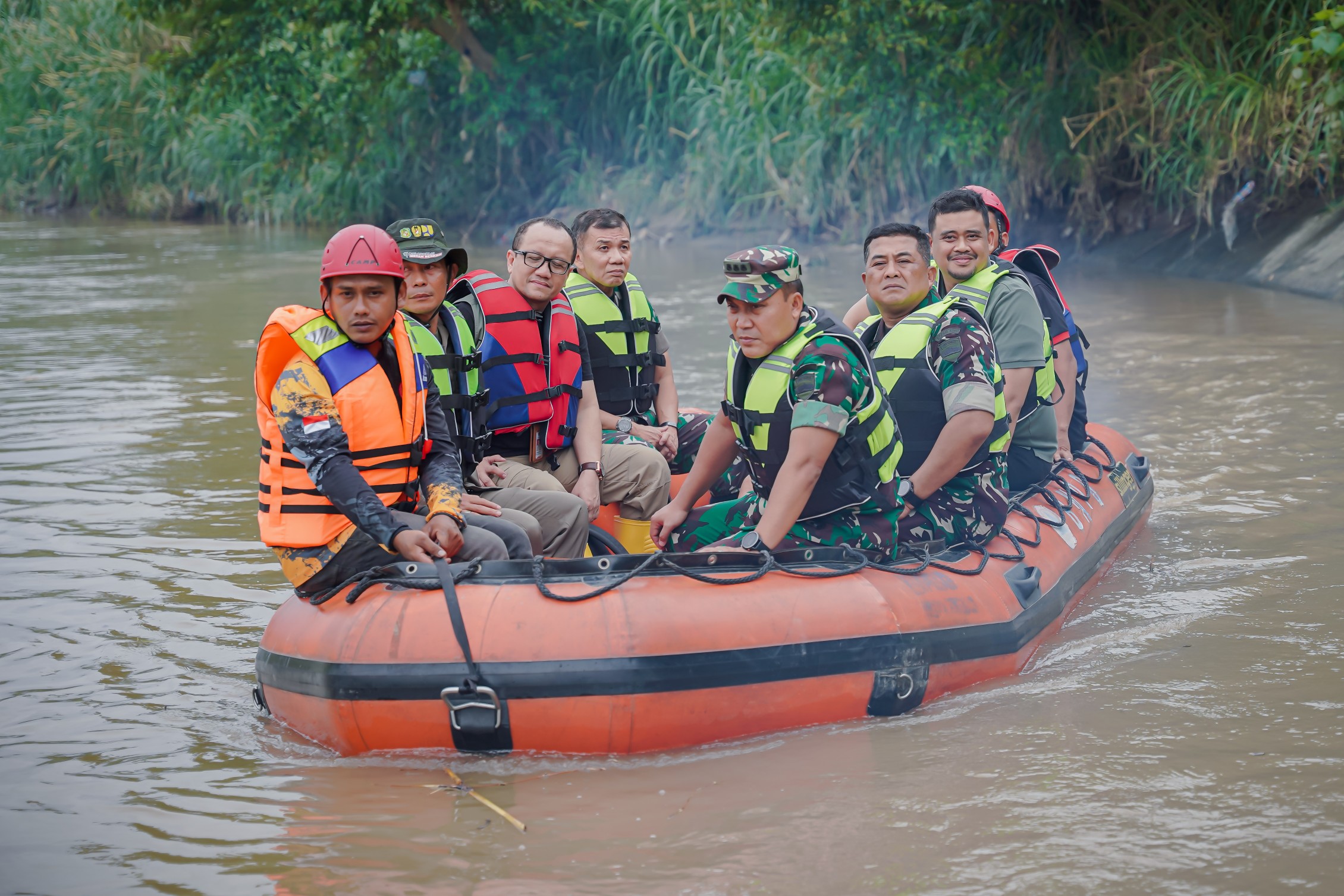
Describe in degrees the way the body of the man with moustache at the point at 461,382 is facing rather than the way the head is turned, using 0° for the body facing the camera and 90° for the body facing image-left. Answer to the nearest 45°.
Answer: approximately 315°

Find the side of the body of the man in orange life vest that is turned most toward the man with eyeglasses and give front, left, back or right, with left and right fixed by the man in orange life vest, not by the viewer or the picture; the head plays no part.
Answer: left

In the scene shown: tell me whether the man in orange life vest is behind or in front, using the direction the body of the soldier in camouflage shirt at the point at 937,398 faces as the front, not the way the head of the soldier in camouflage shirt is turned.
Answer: in front

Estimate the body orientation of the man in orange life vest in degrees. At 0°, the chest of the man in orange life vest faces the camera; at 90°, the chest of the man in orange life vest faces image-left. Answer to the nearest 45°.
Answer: approximately 315°

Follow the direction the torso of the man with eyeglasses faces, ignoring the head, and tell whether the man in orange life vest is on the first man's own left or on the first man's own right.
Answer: on the first man's own right

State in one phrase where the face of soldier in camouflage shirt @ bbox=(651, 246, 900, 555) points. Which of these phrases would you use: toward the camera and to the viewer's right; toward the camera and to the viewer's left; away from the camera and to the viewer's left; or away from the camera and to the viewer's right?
toward the camera and to the viewer's left

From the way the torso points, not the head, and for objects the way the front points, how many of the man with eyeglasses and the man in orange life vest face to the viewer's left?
0

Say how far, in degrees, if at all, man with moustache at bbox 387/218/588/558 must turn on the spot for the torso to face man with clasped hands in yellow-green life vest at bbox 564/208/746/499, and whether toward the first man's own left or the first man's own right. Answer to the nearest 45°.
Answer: approximately 90° to the first man's own left

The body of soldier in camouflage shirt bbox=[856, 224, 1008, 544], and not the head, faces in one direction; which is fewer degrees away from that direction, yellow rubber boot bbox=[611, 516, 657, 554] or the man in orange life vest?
the man in orange life vest
